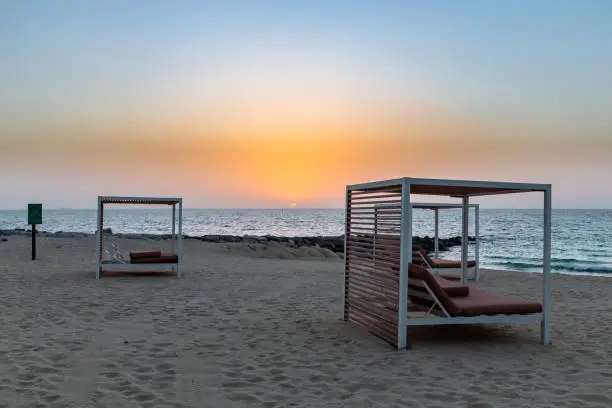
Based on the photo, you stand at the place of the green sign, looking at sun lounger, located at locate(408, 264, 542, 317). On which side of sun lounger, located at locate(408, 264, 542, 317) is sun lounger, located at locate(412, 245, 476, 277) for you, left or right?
left

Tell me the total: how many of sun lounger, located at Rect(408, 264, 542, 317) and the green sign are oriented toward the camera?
1

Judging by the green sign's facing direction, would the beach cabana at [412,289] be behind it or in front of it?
in front

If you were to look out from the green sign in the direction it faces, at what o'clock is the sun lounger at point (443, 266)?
The sun lounger is roughly at 10 o'clock from the green sign.

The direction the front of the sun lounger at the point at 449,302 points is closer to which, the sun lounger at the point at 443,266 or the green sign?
the sun lounger

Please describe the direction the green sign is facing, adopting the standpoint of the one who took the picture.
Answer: facing the viewer

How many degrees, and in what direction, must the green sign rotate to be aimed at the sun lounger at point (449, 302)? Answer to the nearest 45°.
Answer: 0° — it already faces it

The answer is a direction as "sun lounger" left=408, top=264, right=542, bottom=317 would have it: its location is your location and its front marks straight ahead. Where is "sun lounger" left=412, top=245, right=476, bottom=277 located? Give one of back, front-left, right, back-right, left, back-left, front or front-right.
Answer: front-left

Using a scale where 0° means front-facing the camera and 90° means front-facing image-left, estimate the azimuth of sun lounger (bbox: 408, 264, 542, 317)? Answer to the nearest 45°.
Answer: approximately 225°

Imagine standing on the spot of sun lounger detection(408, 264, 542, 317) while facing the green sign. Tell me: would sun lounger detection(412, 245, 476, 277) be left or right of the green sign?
right

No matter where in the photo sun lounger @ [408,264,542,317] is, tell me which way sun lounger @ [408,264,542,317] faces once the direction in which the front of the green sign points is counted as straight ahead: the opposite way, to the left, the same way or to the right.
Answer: to the left
